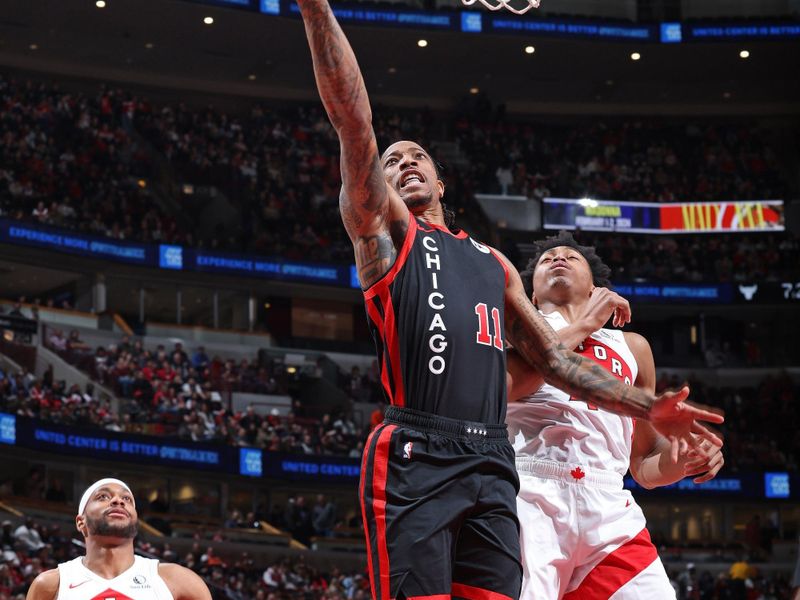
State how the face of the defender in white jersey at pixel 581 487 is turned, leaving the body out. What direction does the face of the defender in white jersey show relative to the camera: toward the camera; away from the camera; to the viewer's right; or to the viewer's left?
toward the camera

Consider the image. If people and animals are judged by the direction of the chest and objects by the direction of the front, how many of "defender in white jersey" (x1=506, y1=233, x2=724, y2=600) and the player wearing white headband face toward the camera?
2

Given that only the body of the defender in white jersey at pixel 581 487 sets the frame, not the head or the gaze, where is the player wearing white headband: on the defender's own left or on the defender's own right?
on the defender's own right

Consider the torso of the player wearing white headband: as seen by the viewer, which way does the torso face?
toward the camera

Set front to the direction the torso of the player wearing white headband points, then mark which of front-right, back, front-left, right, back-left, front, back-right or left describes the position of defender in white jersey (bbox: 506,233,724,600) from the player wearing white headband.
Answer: front-left

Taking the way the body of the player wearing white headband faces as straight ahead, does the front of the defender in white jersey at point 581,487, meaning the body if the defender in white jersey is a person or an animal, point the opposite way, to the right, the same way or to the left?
the same way

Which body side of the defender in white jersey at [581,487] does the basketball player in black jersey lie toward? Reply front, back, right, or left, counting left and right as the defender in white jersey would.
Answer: front

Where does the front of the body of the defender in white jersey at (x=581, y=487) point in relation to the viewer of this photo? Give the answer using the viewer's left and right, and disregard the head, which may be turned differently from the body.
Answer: facing the viewer
